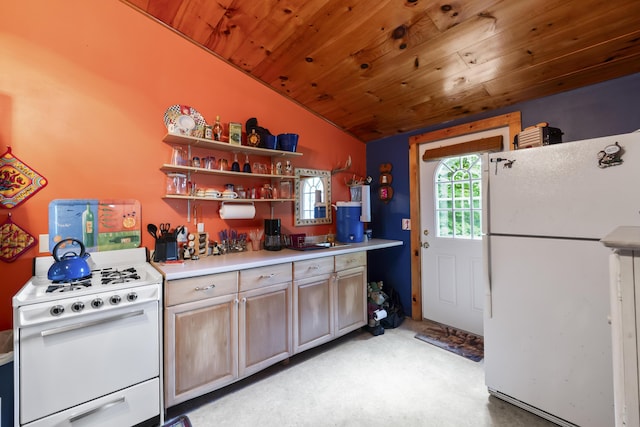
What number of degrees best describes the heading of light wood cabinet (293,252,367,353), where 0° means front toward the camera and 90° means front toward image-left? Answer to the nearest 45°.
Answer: approximately 315°

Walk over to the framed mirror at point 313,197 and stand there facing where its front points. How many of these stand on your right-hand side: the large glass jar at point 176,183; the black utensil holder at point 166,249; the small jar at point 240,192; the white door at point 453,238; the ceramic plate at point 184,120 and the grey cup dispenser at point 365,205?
4

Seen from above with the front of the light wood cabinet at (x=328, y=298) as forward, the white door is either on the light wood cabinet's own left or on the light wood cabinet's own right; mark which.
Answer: on the light wood cabinet's own left

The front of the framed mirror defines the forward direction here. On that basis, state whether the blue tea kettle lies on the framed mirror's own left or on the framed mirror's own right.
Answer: on the framed mirror's own right

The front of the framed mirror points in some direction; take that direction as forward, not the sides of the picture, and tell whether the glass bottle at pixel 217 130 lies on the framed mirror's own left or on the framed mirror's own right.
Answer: on the framed mirror's own right

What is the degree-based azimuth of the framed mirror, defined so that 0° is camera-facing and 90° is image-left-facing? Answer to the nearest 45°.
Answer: approximately 315°

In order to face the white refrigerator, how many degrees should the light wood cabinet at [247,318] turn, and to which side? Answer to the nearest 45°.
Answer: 0° — it already faces it
